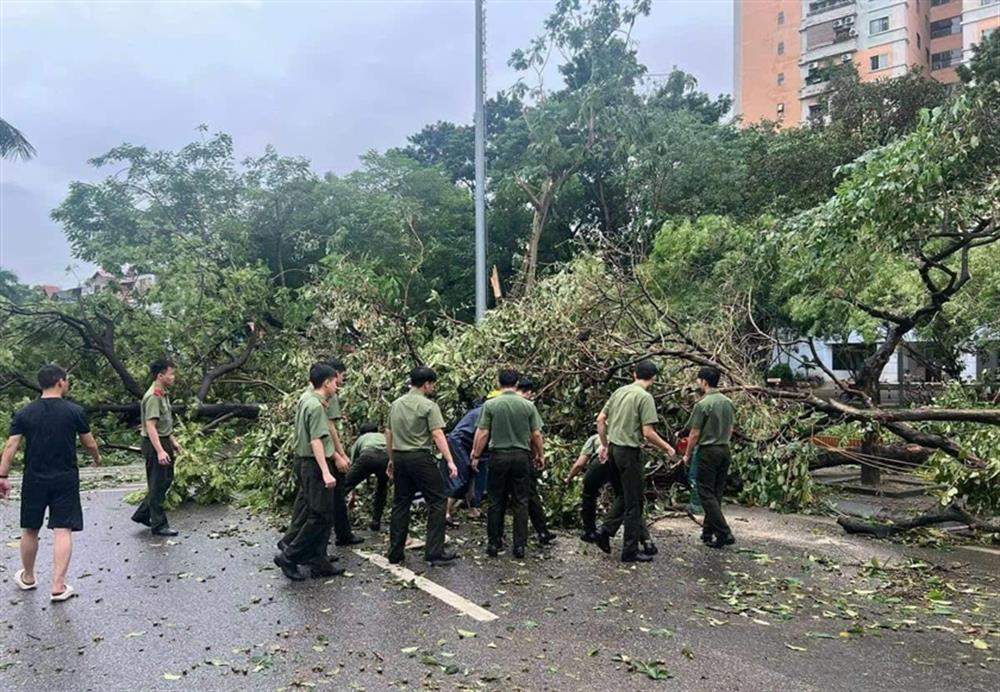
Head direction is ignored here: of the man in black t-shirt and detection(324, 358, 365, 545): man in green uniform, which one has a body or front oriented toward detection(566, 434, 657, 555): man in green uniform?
detection(324, 358, 365, 545): man in green uniform

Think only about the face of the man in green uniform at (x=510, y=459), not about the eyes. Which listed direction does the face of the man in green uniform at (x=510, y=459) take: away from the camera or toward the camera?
away from the camera

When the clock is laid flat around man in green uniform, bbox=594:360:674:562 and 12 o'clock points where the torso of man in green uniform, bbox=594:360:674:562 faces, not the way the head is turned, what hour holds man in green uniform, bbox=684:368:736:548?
man in green uniform, bbox=684:368:736:548 is roughly at 12 o'clock from man in green uniform, bbox=594:360:674:562.

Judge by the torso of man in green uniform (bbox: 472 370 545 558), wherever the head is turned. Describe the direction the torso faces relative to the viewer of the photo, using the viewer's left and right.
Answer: facing away from the viewer

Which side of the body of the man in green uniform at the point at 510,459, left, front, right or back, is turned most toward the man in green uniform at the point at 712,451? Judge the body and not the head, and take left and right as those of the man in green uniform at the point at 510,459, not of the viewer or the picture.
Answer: right

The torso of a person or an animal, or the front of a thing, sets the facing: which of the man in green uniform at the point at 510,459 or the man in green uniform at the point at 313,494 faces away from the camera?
the man in green uniform at the point at 510,459

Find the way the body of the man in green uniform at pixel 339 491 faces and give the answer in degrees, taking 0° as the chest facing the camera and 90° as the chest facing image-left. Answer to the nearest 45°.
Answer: approximately 270°

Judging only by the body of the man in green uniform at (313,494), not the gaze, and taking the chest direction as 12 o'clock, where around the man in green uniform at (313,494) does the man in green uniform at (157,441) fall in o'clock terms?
the man in green uniform at (157,441) is roughly at 8 o'clock from the man in green uniform at (313,494).

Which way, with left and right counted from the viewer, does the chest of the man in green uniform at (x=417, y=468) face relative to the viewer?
facing away from the viewer and to the right of the viewer

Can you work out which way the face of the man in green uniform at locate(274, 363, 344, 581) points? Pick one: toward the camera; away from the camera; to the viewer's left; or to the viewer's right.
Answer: to the viewer's right

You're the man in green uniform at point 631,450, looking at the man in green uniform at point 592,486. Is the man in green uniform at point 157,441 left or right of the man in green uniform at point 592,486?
left

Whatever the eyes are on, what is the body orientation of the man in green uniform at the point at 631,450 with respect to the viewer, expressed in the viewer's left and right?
facing away from the viewer and to the right of the viewer

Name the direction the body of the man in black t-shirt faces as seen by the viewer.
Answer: away from the camera

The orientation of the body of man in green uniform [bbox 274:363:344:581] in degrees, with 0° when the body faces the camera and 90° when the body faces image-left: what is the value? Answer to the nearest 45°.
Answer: approximately 270°
